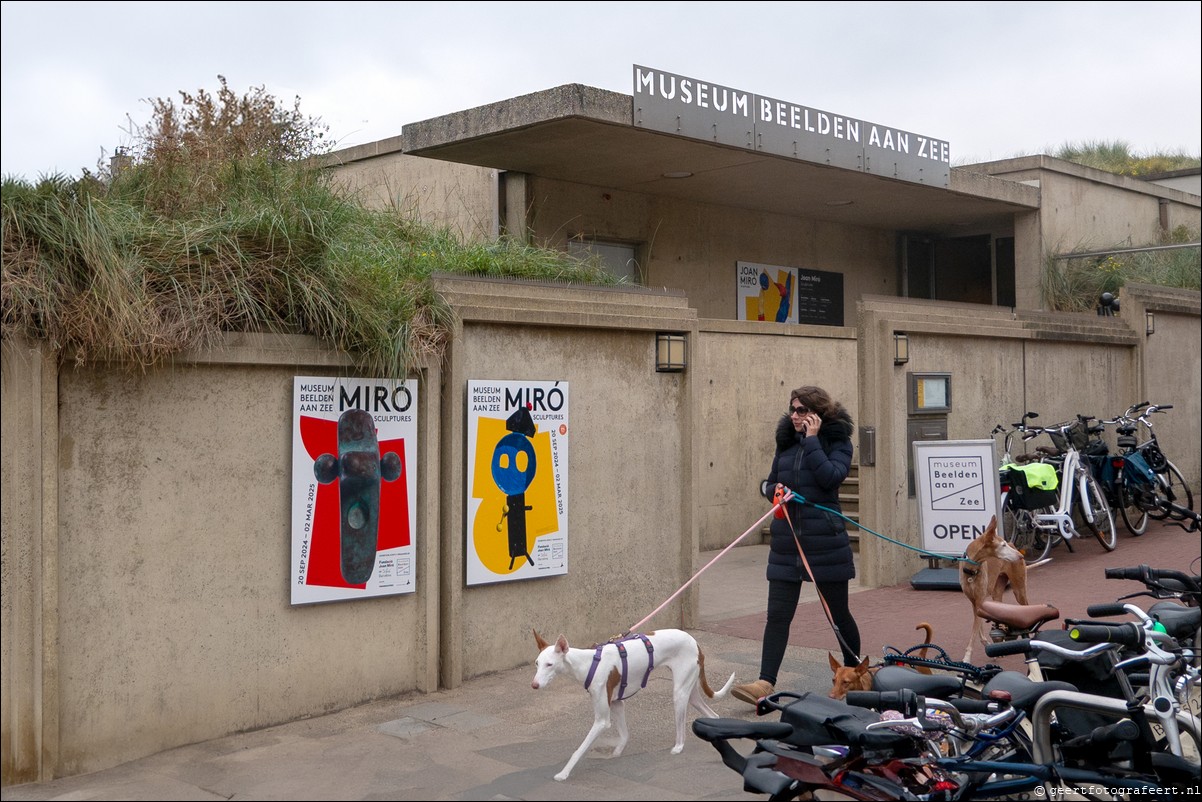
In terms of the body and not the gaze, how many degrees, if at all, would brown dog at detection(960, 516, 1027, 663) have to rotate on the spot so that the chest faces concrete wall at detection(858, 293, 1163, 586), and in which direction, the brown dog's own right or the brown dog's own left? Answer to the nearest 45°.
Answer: approximately 135° to the brown dog's own right

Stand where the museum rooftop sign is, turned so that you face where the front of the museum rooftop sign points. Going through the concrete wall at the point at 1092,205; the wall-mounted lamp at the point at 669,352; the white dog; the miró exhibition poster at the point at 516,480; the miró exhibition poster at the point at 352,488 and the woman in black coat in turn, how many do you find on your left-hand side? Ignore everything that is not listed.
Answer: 1

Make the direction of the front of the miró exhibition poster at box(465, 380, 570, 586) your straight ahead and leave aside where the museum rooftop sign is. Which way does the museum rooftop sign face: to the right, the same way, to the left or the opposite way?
the same way

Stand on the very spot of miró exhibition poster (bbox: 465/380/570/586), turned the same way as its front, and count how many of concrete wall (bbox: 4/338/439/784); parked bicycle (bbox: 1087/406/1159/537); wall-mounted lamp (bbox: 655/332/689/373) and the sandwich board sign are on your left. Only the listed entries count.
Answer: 3

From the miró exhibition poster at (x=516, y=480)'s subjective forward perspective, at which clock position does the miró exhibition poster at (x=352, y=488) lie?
the miró exhibition poster at (x=352, y=488) is roughly at 3 o'clock from the miró exhibition poster at (x=516, y=480).

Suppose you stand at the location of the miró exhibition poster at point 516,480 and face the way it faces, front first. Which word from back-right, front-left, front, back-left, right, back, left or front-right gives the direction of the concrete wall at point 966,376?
left

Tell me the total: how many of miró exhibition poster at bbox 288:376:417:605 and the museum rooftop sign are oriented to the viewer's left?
0

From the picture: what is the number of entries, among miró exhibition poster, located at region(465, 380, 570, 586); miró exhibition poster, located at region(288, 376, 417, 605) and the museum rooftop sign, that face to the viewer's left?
0

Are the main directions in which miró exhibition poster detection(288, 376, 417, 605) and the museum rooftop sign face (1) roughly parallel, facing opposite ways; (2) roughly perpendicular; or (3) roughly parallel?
roughly parallel

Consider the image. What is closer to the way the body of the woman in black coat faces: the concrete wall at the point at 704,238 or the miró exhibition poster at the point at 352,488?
the miró exhibition poster

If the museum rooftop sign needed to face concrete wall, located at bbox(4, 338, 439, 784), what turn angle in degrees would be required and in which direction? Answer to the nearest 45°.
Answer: approximately 90° to its right

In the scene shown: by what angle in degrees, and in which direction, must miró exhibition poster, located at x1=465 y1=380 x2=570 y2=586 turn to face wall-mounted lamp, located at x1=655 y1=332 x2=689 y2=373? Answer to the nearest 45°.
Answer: approximately 90° to its left

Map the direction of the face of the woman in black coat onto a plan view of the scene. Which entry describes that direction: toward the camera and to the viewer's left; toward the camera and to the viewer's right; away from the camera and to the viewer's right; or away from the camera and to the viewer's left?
toward the camera and to the viewer's left

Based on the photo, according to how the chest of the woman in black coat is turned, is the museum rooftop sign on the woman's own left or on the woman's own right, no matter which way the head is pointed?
on the woman's own right

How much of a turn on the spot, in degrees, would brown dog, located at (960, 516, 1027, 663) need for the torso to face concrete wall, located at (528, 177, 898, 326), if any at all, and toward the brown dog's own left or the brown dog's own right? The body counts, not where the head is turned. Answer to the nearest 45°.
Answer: approximately 90° to the brown dog's own right

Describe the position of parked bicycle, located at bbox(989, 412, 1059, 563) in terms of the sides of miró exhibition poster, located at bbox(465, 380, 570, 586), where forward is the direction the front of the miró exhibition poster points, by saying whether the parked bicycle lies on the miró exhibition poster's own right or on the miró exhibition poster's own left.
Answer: on the miró exhibition poster's own left

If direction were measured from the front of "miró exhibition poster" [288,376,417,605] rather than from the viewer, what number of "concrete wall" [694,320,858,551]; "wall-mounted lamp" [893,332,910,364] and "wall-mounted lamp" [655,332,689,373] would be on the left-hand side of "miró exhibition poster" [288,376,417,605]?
3

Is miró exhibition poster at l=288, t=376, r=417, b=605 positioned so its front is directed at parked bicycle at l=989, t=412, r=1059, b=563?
no
